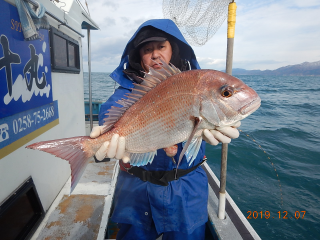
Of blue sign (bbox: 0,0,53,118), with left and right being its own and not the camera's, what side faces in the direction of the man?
front

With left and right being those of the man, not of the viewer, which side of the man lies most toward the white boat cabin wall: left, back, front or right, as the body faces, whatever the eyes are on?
right

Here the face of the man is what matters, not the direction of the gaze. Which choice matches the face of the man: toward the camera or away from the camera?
toward the camera

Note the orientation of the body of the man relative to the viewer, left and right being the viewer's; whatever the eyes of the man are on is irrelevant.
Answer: facing the viewer

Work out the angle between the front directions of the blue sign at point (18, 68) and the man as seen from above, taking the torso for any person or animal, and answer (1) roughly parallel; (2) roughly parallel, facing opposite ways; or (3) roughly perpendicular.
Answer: roughly perpendicular

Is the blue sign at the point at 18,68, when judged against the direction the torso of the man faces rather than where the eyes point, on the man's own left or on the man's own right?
on the man's own right
